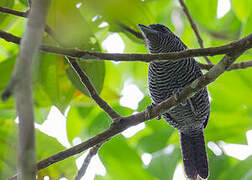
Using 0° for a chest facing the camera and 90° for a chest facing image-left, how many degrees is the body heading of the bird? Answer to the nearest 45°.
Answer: approximately 45°

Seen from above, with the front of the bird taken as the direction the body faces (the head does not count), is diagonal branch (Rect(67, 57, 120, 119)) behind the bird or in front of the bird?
in front
